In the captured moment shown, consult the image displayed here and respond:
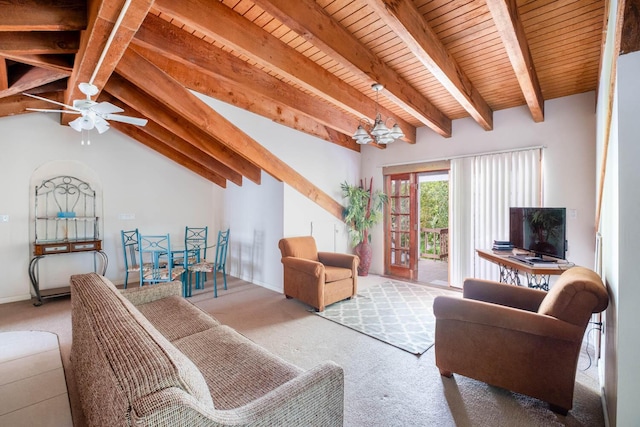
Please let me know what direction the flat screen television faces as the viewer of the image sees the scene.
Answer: facing the viewer and to the left of the viewer

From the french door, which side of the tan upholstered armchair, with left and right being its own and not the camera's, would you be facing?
left

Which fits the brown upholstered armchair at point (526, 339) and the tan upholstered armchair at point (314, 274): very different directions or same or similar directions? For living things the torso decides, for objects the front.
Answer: very different directions

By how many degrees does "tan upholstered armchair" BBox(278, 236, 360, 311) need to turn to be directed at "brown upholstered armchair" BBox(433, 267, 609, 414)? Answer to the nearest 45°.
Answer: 0° — it already faces it

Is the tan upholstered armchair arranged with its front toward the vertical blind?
no

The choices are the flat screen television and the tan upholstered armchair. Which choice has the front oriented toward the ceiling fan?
the flat screen television

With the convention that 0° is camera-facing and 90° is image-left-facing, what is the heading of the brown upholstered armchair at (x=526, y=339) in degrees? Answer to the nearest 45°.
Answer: approximately 90°

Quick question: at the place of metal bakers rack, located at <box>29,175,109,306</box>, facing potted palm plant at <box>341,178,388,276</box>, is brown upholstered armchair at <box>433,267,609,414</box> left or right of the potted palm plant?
right

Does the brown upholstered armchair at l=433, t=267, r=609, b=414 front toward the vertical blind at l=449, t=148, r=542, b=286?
no

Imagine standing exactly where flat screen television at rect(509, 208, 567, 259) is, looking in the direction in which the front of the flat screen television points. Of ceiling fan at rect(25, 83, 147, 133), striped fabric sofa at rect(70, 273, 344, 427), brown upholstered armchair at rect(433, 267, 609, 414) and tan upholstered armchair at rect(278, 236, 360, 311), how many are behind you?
0

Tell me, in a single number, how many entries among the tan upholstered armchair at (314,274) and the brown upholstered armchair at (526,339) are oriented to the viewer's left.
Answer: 1

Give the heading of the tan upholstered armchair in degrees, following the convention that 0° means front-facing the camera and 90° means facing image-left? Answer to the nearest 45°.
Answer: approximately 315°

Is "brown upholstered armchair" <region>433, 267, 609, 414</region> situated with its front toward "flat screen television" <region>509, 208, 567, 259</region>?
no

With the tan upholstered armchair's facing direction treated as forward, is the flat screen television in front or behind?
in front
